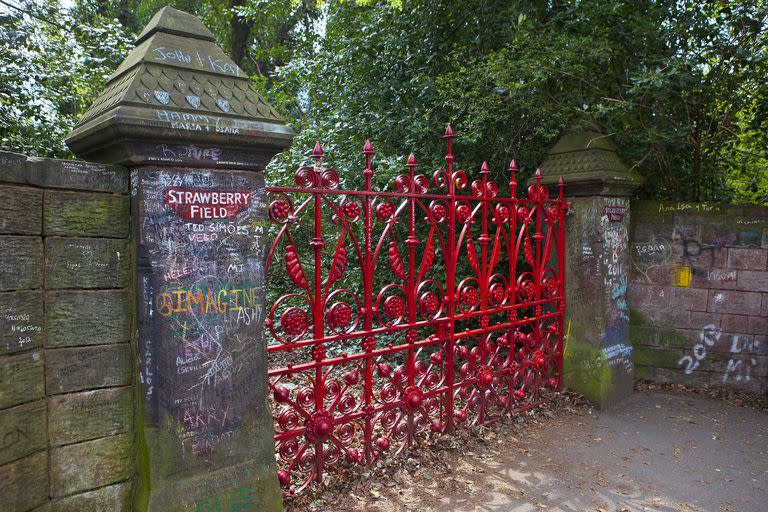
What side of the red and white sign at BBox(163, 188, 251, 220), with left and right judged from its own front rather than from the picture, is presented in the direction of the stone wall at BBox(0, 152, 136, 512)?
right

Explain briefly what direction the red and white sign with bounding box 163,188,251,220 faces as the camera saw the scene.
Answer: facing the viewer

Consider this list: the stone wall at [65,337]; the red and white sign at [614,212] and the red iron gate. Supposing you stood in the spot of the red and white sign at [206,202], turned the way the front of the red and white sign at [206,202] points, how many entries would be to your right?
1

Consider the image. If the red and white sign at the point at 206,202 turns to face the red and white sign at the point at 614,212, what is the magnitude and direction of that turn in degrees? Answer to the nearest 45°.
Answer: approximately 135° to its left

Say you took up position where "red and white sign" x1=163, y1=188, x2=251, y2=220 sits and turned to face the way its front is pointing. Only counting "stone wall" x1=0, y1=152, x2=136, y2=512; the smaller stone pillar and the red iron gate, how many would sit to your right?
1

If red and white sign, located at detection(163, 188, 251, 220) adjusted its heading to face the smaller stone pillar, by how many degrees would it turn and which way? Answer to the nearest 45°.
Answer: approximately 135° to its left
